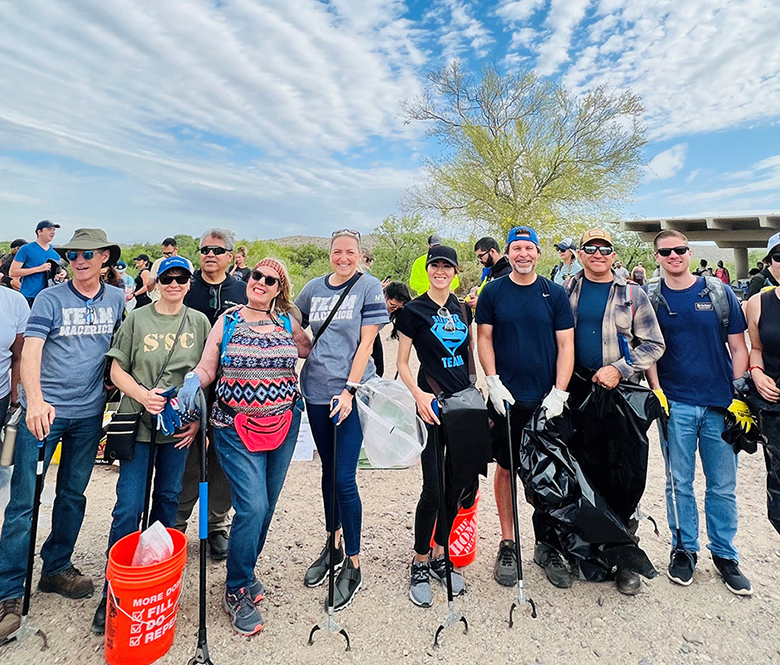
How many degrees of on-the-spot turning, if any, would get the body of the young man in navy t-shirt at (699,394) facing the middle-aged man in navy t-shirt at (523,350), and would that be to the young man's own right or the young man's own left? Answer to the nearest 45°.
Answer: approximately 45° to the young man's own right

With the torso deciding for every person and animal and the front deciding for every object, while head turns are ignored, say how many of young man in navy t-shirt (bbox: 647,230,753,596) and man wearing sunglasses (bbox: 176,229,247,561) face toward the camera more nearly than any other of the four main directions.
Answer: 2

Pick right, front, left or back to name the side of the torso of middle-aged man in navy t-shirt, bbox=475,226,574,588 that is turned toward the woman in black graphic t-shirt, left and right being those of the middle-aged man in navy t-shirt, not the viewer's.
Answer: right

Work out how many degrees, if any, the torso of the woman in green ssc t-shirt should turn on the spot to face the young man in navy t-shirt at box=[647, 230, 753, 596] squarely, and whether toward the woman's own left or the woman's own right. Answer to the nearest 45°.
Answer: approximately 90° to the woman's own left

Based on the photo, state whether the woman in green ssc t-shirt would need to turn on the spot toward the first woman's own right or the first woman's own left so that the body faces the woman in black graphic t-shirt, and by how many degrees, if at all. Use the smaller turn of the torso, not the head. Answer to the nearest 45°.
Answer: approximately 90° to the first woman's own left

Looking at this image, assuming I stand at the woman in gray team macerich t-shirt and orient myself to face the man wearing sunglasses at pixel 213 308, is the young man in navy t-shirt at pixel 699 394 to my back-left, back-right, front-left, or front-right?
back-right

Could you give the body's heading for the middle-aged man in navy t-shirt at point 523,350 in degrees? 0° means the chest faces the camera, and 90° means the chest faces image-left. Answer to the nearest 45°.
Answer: approximately 0°

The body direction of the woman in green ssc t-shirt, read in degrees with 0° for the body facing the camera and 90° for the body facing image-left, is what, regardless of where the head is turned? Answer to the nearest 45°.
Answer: approximately 0°

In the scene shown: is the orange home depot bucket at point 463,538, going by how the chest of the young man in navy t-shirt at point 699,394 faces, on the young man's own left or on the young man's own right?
on the young man's own right
